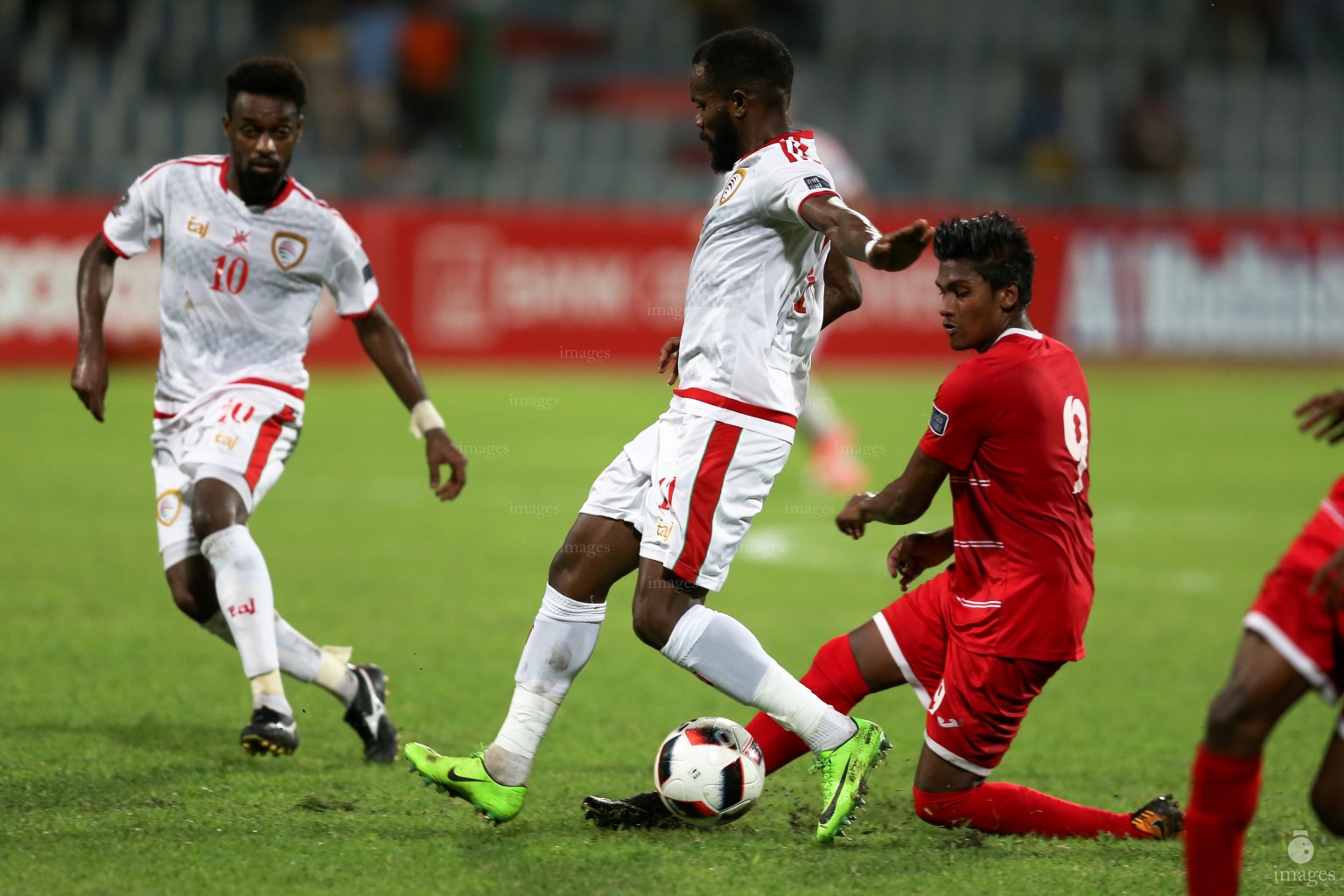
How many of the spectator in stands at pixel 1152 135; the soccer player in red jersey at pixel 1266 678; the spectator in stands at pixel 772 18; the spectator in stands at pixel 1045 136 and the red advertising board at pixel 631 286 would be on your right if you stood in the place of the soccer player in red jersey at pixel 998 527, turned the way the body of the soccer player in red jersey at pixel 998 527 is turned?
4

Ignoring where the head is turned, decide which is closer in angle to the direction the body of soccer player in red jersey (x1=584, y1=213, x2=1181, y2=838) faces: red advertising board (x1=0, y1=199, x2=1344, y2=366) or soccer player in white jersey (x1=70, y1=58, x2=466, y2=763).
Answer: the soccer player in white jersey

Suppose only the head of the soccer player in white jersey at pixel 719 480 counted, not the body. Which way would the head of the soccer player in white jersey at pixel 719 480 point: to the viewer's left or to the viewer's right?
to the viewer's left

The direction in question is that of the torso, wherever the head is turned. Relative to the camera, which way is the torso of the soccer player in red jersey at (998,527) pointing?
to the viewer's left

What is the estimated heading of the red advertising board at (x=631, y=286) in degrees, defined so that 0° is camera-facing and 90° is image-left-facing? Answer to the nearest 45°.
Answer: approximately 0°

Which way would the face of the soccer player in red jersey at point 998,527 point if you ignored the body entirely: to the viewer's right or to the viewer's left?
to the viewer's left
